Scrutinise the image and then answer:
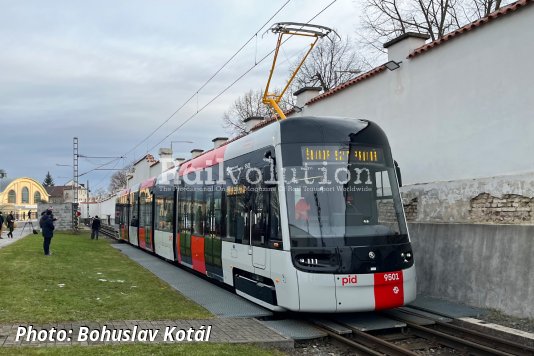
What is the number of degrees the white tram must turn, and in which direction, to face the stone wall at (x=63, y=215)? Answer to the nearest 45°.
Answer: approximately 180°

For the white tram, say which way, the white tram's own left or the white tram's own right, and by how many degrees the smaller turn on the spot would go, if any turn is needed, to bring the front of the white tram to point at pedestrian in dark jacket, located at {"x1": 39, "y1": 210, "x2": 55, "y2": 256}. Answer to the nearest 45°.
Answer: approximately 180°
